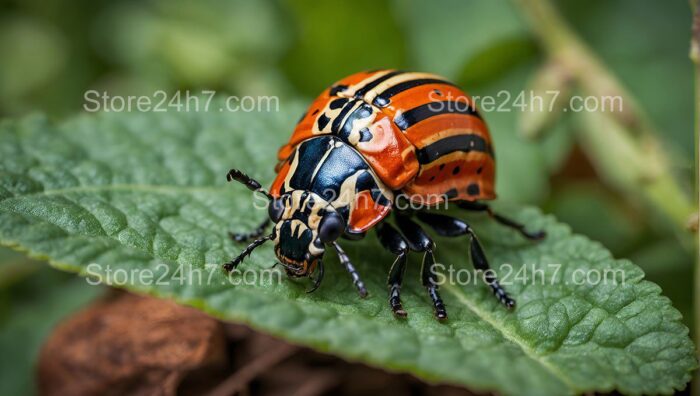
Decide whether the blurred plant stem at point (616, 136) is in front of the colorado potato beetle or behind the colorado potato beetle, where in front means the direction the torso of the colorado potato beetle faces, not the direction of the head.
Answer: behind

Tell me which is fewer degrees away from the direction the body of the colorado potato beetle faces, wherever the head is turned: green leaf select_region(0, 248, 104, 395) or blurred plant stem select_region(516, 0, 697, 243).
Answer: the green leaf

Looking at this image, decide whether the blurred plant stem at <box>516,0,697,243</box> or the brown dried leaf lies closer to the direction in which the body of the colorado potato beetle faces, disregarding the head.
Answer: the brown dried leaf

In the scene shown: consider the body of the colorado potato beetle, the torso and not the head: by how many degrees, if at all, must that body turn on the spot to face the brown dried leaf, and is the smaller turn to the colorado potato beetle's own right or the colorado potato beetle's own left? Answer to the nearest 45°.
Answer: approximately 45° to the colorado potato beetle's own right

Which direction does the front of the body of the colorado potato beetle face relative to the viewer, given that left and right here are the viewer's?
facing the viewer and to the left of the viewer

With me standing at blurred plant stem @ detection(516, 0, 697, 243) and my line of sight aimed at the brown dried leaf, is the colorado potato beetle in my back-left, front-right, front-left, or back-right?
front-left
